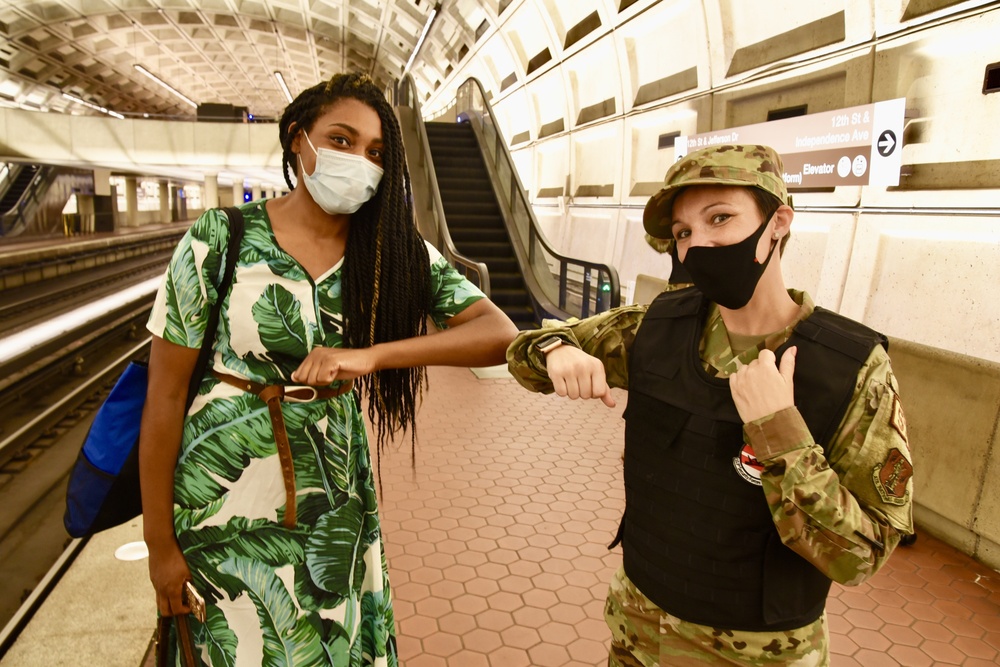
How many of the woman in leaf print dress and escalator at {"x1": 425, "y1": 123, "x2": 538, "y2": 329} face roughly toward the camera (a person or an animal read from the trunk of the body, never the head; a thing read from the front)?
2

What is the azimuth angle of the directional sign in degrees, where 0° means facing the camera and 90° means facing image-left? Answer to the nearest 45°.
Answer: approximately 45°

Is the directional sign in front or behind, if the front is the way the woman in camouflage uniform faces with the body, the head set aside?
behind

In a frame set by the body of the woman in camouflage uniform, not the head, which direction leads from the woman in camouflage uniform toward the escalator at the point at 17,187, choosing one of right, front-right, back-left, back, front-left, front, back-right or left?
right

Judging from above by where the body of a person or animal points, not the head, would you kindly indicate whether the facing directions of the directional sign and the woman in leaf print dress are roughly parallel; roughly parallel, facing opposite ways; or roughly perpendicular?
roughly perpendicular

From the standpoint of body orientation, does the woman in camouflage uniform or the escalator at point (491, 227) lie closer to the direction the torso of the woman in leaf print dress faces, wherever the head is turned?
the woman in camouflage uniform

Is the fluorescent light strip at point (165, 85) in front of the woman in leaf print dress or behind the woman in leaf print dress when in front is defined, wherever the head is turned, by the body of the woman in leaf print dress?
behind

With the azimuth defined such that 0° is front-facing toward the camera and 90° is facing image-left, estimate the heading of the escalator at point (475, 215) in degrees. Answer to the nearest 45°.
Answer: approximately 0°
